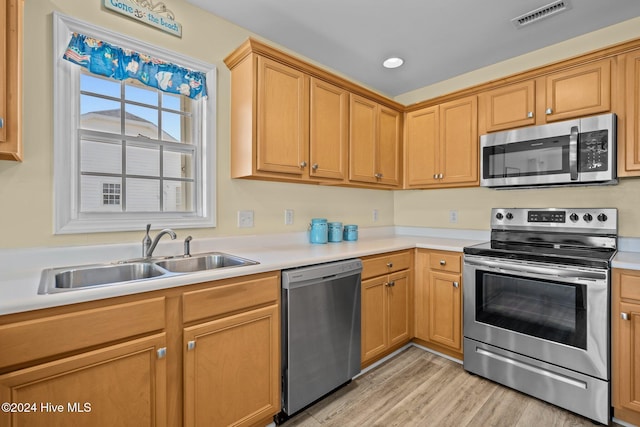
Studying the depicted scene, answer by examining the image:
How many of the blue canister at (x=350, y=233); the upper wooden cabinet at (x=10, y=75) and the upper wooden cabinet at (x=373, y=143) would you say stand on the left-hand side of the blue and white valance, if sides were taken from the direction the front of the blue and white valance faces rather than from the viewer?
2

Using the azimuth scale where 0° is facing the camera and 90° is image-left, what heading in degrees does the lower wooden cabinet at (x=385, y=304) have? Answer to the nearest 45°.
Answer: approximately 315°

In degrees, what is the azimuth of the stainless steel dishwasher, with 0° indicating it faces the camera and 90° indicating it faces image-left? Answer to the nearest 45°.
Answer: approximately 315°

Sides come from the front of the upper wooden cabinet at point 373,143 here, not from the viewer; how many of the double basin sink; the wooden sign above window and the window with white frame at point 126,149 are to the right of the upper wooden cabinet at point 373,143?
3
